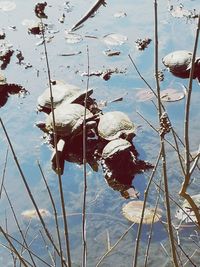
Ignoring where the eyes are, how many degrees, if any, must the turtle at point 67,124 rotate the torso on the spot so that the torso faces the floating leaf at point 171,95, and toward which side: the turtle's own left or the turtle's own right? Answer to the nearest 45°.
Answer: approximately 45° to the turtle's own left

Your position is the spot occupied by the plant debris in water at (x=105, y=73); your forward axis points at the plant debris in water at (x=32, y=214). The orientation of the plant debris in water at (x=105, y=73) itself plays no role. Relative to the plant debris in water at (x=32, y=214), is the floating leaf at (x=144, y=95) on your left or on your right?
left

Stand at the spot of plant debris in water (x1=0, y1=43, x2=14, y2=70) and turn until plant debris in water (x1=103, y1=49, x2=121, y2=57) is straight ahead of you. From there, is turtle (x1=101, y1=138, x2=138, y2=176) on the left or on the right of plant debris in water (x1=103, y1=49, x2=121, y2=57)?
right
